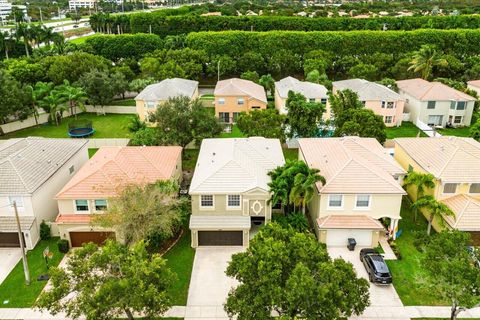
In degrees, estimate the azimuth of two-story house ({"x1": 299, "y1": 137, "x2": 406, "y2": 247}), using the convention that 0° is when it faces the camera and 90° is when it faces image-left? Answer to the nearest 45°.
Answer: approximately 0°

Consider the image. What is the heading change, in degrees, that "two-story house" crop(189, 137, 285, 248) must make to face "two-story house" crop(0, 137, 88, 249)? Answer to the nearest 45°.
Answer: approximately 90° to its right

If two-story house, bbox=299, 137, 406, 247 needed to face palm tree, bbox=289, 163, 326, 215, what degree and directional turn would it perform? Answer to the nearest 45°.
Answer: approximately 45° to its right

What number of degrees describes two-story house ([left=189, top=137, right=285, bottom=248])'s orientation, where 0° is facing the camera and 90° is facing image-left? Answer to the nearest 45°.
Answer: approximately 0°

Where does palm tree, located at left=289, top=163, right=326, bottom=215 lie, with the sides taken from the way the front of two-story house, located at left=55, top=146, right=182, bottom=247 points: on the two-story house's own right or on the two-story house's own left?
on the two-story house's own left

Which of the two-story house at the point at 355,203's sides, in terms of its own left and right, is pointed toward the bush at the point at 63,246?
right

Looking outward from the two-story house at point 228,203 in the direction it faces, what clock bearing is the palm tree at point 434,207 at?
The palm tree is roughly at 9 o'clock from the two-story house.

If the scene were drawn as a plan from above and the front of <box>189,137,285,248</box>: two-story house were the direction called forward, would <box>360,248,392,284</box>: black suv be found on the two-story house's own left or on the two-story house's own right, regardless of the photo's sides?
on the two-story house's own left

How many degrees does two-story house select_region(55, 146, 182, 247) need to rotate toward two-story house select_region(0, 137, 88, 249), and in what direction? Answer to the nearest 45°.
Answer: approximately 135° to its right

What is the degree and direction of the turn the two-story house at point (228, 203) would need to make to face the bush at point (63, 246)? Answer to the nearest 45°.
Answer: approximately 90° to its right

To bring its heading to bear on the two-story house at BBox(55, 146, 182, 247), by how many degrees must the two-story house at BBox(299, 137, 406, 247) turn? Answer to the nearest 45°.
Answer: approximately 90° to its right

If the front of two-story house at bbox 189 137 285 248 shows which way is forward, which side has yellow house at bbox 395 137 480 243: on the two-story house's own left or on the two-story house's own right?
on the two-story house's own left
